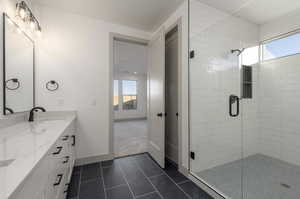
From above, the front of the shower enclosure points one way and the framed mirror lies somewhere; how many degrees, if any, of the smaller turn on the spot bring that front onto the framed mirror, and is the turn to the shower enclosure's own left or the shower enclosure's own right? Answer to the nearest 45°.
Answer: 0° — it already faces it

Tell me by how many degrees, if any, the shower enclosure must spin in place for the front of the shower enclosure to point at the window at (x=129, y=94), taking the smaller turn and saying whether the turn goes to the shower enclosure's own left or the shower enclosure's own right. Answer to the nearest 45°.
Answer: approximately 90° to the shower enclosure's own right

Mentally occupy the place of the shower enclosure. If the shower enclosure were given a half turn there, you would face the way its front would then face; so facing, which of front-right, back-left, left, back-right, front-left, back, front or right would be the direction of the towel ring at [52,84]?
back

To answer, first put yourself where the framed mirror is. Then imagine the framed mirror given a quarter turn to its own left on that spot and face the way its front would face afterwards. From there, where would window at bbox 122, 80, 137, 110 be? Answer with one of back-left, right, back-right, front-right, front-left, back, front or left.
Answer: front-right

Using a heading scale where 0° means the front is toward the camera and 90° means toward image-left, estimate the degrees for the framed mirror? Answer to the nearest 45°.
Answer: approximately 270°

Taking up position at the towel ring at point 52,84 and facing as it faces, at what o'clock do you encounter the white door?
The white door is roughly at 10 o'clock from the towel ring.

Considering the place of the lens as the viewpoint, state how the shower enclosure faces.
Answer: facing the viewer and to the left of the viewer

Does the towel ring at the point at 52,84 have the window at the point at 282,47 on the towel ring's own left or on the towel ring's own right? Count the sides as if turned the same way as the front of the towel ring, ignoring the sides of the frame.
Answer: on the towel ring's own left

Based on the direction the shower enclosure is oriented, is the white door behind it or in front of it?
in front
